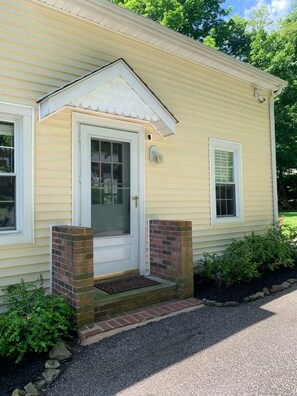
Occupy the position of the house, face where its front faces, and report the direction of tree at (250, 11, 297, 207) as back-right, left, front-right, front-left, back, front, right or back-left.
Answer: left

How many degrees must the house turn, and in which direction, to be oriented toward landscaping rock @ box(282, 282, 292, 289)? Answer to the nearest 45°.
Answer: approximately 45° to its left

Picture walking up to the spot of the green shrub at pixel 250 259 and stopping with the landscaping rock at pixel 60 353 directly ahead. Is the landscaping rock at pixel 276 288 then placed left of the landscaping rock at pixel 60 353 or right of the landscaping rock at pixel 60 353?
left

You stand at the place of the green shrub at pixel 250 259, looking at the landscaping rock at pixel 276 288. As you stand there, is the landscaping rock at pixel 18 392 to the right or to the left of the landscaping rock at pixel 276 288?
right

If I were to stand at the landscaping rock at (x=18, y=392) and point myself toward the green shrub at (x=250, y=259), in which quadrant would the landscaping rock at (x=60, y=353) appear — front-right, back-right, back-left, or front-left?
front-left

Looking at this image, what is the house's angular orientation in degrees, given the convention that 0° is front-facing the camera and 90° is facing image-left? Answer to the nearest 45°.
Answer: approximately 315°

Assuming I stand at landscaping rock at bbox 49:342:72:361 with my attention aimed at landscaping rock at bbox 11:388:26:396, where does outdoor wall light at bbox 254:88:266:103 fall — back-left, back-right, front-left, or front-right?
back-left
